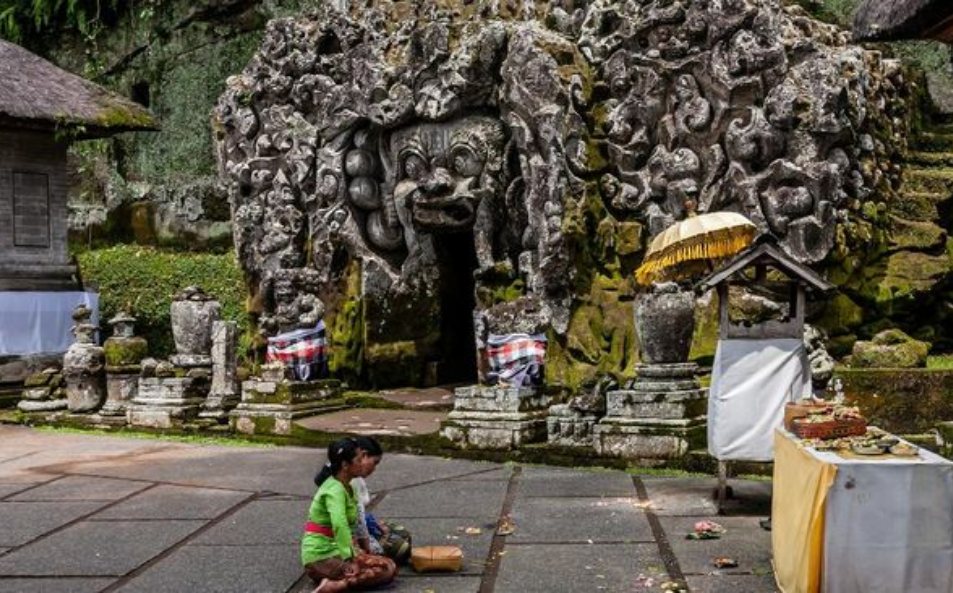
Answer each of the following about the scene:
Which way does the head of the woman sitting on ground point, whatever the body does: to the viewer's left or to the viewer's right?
to the viewer's right

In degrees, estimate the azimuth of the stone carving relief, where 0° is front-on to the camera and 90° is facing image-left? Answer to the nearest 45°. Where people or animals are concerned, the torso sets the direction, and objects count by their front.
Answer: approximately 0°

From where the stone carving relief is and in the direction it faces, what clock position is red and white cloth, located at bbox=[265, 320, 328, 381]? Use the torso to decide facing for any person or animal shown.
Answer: The red and white cloth is roughly at 2 o'clock from the stone carving relief.

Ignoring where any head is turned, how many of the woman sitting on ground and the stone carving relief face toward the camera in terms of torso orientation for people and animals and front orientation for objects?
1

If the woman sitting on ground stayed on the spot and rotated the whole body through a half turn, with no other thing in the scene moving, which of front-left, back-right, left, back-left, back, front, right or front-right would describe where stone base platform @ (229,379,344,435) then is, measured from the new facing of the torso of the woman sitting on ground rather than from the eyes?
right

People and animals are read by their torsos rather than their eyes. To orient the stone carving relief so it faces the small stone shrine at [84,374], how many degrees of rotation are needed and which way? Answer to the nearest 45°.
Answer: approximately 90° to its right
